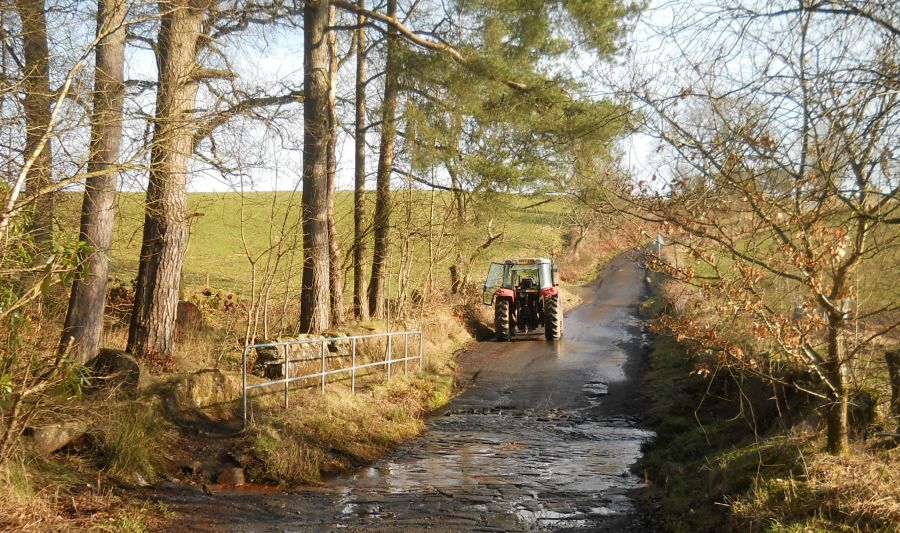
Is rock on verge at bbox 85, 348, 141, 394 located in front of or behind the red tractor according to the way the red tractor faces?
behind

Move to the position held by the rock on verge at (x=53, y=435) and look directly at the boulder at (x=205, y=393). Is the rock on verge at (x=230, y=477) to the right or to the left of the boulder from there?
right

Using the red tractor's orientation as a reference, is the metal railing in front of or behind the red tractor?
behind

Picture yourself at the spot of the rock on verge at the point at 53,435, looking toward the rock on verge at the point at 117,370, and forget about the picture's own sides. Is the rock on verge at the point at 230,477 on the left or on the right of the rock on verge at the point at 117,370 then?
right

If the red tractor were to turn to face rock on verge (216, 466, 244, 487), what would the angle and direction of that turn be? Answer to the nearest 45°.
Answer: approximately 180°

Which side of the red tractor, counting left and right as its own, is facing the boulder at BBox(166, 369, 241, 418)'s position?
back

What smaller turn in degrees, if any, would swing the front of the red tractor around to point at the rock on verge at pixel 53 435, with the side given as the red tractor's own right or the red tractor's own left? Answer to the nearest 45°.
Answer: approximately 180°

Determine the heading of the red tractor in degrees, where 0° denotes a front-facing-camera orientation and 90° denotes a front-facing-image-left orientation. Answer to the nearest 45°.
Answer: approximately 180°
